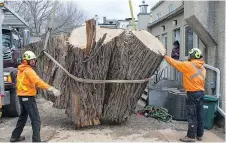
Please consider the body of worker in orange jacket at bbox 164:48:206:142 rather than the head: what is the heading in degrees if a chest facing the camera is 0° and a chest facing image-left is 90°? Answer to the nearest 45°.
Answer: approximately 135°

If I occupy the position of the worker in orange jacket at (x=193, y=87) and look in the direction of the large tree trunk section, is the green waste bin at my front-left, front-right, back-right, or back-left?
back-right

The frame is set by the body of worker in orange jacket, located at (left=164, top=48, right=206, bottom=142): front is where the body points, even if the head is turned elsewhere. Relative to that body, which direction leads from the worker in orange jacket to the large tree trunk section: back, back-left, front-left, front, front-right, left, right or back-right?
front-left

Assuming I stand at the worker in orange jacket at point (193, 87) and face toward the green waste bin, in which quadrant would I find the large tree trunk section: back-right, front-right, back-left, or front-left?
back-left

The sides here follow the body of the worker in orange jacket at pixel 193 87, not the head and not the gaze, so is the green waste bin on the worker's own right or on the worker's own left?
on the worker's own right
